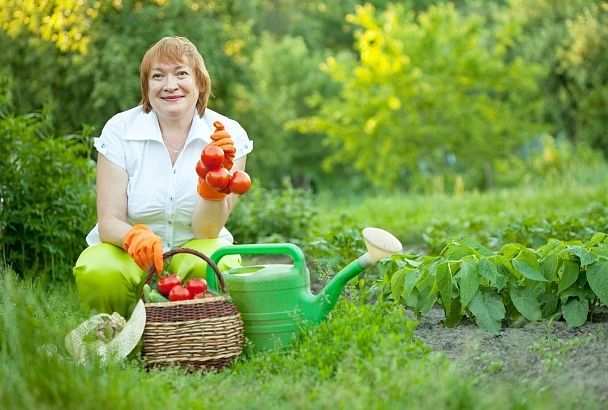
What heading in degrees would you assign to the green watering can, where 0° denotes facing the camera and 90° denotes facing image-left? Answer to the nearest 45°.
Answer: approximately 270°

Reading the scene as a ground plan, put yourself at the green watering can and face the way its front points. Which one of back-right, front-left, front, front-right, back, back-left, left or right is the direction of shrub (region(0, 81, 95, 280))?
back-left

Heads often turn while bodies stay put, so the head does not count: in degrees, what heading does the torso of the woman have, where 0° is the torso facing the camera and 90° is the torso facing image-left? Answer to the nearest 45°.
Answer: approximately 0°

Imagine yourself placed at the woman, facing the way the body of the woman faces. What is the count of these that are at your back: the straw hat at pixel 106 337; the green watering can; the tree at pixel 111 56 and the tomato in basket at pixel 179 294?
1

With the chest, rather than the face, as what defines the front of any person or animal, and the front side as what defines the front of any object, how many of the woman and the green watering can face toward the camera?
1

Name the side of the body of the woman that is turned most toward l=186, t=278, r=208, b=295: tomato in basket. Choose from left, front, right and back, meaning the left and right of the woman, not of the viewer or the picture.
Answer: front

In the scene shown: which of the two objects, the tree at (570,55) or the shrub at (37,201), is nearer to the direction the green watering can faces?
the tree

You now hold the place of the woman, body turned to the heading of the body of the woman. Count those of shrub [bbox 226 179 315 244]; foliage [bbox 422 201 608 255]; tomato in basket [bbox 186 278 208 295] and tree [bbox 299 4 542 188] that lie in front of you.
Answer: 1

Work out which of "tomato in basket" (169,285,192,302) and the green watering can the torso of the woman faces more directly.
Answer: the tomato in basket

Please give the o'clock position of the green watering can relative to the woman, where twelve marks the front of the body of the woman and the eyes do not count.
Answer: The green watering can is roughly at 11 o'clock from the woman.

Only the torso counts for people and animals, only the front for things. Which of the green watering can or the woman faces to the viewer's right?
the green watering can

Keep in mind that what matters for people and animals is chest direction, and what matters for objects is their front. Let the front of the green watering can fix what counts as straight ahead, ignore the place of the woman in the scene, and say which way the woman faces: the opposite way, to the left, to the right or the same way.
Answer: to the right

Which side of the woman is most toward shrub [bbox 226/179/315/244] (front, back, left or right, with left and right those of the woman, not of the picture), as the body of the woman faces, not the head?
back

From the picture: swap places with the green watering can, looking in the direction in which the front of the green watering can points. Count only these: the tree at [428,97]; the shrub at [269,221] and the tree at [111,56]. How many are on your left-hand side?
3

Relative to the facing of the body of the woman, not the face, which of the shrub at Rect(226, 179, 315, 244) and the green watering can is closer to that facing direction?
the green watering can

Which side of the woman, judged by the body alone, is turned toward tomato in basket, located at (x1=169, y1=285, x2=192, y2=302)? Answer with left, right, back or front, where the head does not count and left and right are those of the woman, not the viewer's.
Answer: front
